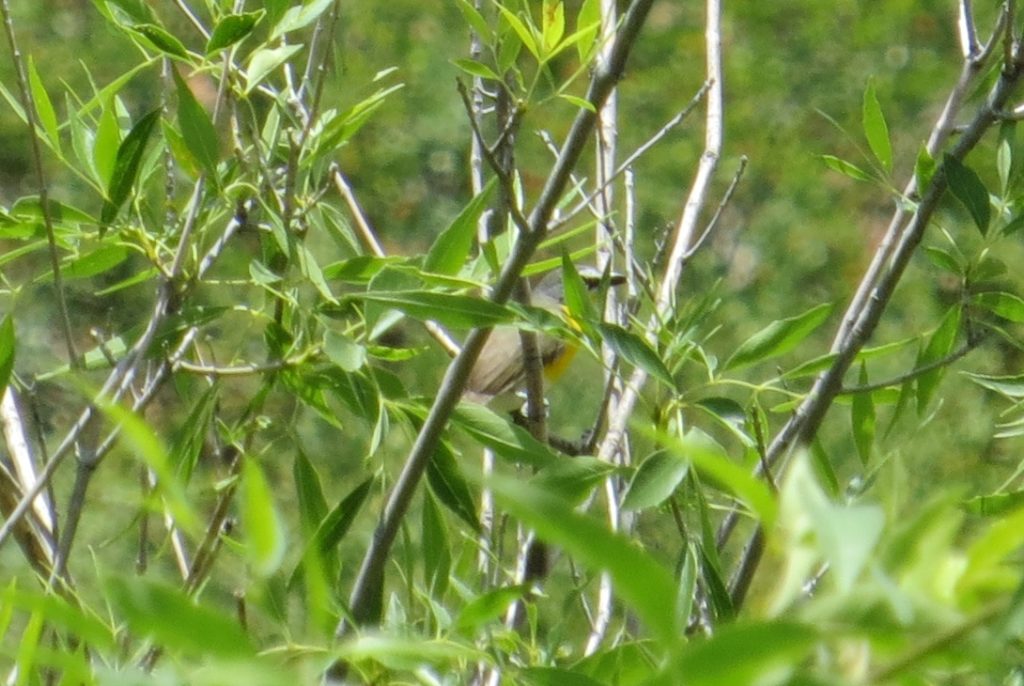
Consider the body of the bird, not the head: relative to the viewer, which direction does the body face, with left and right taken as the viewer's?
facing to the right of the viewer
